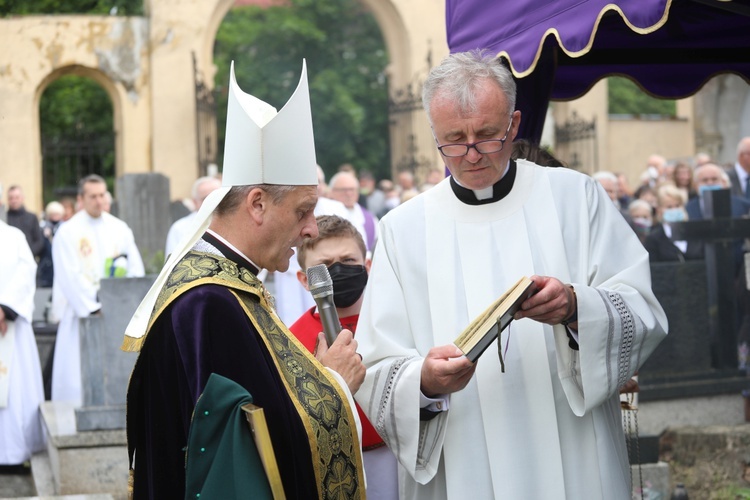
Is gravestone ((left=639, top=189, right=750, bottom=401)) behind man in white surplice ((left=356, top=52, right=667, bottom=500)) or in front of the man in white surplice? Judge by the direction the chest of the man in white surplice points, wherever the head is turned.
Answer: behind

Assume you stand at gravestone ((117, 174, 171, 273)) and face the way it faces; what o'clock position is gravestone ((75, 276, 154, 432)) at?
gravestone ((75, 276, 154, 432)) is roughly at 12 o'clock from gravestone ((117, 174, 171, 273)).

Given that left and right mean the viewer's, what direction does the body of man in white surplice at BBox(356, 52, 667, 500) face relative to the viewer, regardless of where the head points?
facing the viewer

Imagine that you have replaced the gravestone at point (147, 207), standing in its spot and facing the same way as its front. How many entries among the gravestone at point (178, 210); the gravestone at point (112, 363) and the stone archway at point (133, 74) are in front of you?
1

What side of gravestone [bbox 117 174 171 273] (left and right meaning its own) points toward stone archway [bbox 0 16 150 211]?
back

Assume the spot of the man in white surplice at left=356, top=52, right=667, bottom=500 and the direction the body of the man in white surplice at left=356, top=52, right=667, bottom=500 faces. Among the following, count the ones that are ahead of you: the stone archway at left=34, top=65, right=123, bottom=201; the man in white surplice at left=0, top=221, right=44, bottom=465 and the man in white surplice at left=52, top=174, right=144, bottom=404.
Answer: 0

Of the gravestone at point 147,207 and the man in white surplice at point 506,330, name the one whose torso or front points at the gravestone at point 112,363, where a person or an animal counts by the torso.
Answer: the gravestone at point 147,207

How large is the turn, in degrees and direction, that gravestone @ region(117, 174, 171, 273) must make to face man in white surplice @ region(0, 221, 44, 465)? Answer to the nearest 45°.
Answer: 0° — it already faces them

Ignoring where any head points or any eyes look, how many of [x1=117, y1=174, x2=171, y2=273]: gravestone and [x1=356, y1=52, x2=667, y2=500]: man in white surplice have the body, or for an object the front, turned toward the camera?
2

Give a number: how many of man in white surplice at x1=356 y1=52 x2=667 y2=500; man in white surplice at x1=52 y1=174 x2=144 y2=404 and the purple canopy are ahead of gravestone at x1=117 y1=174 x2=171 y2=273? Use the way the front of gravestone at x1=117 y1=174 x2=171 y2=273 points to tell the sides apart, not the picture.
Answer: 3

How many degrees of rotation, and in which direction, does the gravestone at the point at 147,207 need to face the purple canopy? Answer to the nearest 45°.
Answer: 0° — it already faces it

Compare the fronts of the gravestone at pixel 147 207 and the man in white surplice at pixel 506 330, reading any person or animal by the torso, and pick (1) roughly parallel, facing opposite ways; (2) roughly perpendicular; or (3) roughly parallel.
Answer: roughly parallel

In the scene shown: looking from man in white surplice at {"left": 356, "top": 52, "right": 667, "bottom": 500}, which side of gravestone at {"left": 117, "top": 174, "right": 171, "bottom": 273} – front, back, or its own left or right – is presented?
front

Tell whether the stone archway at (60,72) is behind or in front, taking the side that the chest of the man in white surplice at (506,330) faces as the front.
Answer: behind

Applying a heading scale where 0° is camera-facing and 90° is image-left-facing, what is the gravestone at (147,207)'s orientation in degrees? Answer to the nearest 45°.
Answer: approximately 0°

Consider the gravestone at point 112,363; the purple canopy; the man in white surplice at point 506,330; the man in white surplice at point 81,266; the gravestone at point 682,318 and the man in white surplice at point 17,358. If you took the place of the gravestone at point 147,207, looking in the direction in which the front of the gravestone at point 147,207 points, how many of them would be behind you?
0
